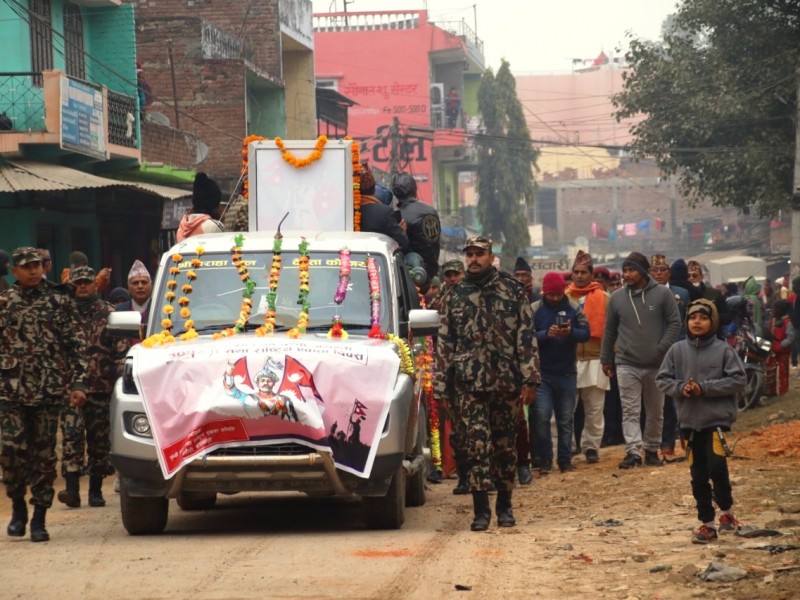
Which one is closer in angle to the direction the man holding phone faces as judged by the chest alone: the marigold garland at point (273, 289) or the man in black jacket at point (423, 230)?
the marigold garland

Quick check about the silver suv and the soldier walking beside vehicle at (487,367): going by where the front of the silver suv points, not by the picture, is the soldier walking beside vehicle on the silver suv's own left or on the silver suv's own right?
on the silver suv's own left

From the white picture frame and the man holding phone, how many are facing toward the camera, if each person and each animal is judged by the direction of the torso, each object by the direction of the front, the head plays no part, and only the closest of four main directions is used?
2

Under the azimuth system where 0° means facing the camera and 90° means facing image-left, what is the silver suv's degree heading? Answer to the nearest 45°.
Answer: approximately 0°

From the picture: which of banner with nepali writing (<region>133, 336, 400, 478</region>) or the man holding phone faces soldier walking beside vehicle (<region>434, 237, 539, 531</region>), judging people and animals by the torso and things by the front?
the man holding phone

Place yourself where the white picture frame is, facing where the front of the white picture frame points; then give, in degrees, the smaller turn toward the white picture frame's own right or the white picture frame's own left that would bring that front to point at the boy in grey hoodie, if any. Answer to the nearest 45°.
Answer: approximately 45° to the white picture frame's own left
